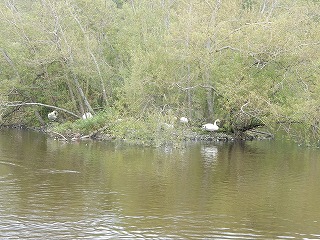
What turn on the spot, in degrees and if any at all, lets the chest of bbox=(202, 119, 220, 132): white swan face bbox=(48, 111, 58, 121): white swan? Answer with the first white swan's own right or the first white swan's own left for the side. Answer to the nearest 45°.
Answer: approximately 180°

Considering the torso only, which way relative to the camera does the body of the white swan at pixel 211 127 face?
to the viewer's right

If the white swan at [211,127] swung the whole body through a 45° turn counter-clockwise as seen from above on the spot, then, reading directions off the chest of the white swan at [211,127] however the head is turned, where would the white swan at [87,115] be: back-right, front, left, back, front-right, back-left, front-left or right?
back-left
